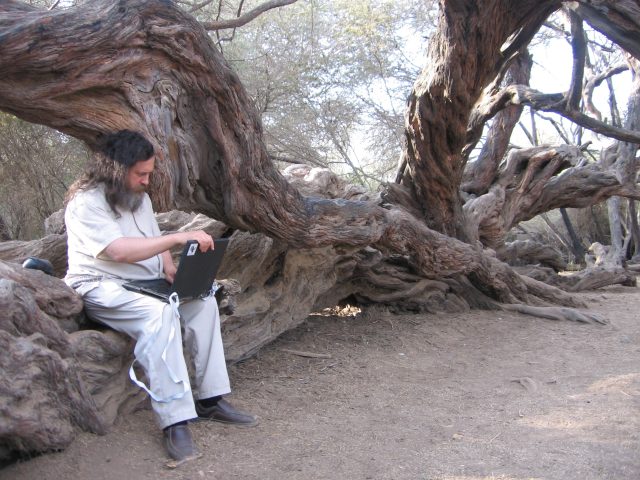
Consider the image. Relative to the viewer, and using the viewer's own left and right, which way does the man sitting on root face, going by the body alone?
facing the viewer and to the right of the viewer
